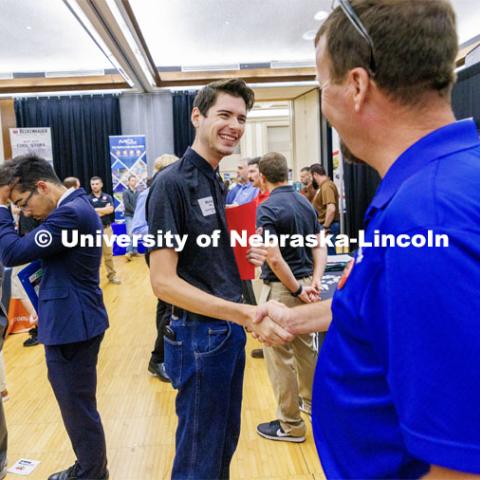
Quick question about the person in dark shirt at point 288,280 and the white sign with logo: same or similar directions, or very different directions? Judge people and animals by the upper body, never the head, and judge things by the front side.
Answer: very different directions

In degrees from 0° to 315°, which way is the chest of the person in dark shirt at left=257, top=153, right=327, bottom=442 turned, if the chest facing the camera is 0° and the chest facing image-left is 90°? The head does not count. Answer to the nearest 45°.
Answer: approximately 135°

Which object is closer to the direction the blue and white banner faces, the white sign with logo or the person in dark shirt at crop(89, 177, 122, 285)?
the person in dark shirt

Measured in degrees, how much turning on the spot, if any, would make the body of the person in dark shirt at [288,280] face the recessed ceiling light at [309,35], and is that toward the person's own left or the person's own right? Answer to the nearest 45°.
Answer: approximately 45° to the person's own right

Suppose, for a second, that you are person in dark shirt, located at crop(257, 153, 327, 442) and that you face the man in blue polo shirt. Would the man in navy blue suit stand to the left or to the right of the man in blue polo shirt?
right

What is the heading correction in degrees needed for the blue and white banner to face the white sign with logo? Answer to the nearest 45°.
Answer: approximately 90° to its right

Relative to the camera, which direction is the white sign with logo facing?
toward the camera

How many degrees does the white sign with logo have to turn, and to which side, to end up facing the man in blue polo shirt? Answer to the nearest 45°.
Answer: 0° — it already faces them

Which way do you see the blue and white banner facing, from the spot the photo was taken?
facing the viewer

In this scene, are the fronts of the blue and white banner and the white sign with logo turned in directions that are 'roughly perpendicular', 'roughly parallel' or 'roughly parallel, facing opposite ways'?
roughly parallel

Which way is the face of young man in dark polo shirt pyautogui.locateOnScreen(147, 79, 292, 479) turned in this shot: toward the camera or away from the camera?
toward the camera

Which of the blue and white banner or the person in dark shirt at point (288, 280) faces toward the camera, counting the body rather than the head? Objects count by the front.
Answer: the blue and white banner

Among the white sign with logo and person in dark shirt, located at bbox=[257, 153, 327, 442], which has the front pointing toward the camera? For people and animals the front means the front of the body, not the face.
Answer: the white sign with logo

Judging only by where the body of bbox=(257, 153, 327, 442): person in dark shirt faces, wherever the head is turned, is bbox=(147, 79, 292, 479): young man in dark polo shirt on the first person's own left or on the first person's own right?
on the first person's own left
